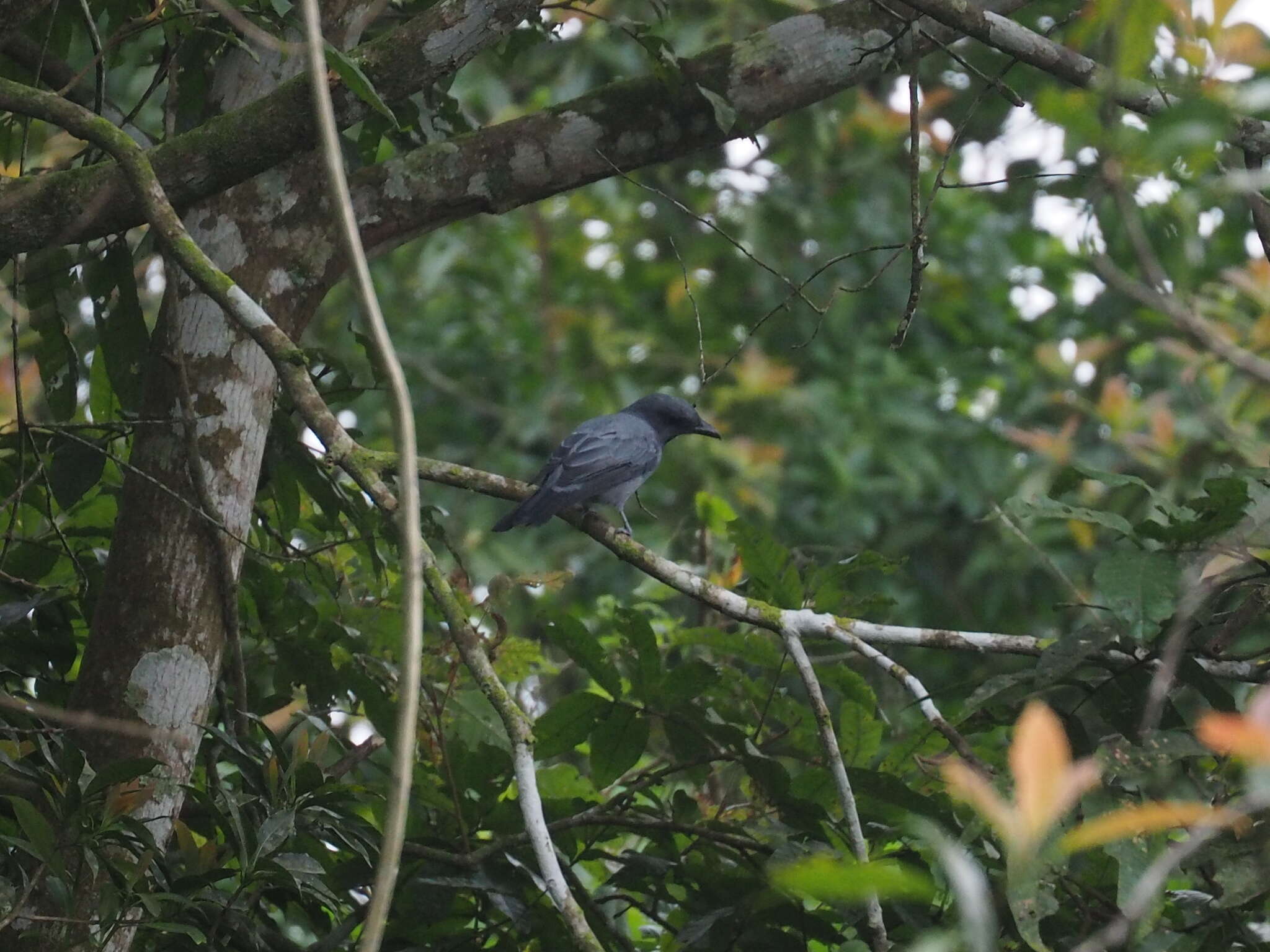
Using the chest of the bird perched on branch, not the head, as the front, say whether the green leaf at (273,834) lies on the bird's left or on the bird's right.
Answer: on the bird's right

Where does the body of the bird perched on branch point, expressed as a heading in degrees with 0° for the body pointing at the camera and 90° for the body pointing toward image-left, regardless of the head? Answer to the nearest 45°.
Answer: approximately 270°
